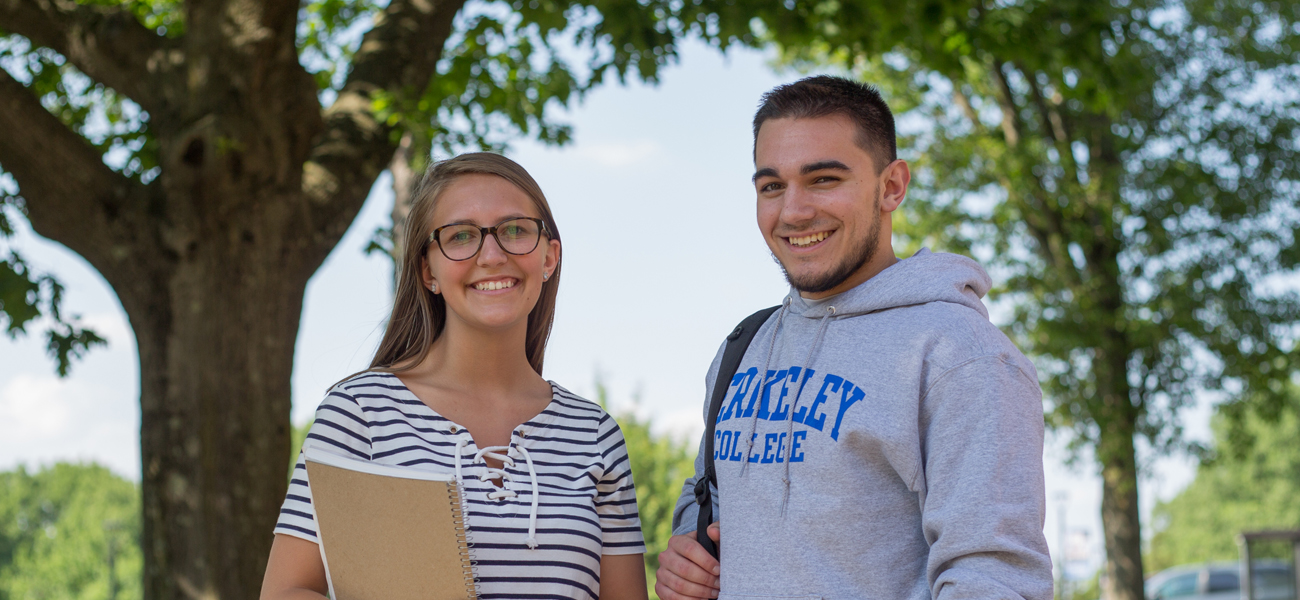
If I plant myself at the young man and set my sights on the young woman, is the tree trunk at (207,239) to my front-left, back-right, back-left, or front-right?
front-right

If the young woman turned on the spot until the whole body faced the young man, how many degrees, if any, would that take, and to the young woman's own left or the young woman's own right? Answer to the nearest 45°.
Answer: approximately 45° to the young woman's own left

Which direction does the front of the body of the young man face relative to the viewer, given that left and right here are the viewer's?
facing the viewer and to the left of the viewer

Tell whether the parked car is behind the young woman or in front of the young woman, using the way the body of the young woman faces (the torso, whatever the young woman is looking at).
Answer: behind

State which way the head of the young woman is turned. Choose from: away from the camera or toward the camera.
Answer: toward the camera

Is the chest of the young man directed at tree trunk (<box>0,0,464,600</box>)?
no

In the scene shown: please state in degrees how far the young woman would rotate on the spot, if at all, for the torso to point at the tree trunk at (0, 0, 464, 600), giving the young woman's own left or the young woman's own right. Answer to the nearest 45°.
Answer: approximately 135° to the young woman's own right

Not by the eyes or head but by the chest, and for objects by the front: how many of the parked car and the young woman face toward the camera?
1

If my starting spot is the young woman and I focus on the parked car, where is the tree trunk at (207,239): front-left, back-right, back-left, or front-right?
front-left

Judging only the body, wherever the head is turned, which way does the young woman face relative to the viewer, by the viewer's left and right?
facing the viewer
